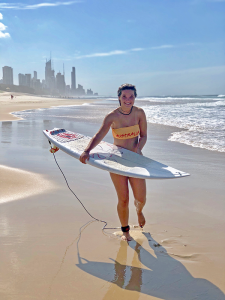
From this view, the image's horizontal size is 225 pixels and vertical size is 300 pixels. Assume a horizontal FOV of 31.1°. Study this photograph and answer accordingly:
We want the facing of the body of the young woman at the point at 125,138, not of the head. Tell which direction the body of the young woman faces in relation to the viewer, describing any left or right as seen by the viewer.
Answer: facing the viewer
